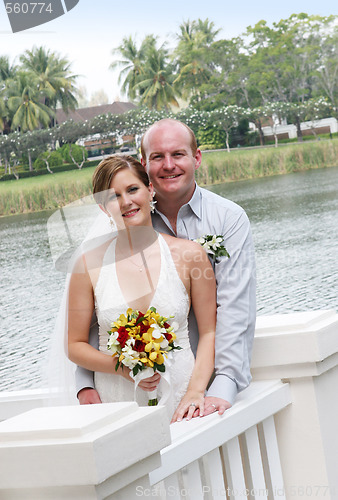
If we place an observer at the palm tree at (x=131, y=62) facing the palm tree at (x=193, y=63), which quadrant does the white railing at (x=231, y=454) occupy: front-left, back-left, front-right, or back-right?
front-right

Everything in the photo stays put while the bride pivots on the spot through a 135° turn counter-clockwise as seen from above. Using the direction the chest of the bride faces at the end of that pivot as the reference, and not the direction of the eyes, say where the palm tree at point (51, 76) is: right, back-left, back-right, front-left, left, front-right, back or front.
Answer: front-left

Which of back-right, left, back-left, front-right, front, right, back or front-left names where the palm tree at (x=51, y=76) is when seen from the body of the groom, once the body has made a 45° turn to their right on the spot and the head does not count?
right

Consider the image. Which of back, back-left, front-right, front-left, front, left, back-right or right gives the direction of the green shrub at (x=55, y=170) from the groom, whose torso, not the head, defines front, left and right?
back-right

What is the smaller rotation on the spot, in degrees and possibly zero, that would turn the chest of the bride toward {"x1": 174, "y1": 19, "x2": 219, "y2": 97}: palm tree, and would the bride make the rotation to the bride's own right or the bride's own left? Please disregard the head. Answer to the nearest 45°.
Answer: approximately 180°

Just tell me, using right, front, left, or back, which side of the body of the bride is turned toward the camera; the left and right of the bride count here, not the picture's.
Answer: front

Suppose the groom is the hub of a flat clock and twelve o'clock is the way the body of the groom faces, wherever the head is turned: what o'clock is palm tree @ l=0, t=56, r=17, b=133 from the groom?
The palm tree is roughly at 4 o'clock from the groom.

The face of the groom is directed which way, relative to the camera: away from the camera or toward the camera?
toward the camera

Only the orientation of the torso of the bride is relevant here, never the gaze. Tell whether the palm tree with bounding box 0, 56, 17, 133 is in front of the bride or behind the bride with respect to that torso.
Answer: behind

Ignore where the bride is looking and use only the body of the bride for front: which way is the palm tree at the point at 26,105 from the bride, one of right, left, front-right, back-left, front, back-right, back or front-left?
back

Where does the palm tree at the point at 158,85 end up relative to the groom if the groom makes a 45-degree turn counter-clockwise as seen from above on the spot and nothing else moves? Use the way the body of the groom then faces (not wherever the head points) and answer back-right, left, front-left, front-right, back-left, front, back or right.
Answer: back

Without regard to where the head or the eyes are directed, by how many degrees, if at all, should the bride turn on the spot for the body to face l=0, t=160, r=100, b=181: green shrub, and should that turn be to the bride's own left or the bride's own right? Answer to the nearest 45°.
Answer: approximately 180°

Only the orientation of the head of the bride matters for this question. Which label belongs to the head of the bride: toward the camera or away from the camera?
toward the camera

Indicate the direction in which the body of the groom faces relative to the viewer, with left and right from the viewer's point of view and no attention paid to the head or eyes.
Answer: facing the viewer and to the left of the viewer

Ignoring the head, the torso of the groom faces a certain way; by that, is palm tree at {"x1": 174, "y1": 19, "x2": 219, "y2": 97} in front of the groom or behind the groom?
behind
